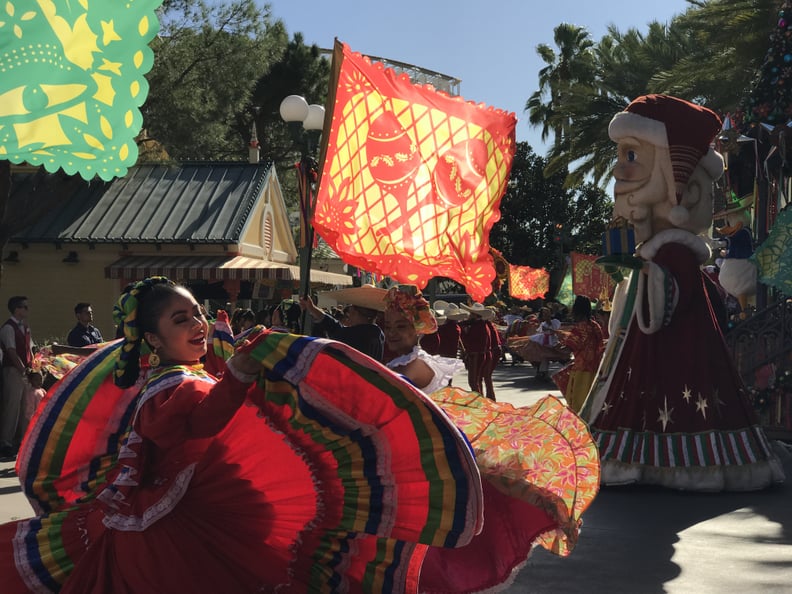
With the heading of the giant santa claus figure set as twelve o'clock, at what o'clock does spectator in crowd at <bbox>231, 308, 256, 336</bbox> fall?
The spectator in crowd is roughly at 1 o'clock from the giant santa claus figure.

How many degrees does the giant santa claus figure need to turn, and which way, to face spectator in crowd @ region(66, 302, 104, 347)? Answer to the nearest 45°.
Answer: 0° — it already faces them

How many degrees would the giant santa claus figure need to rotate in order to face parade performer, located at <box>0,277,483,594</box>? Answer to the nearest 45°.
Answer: approximately 90° to its left

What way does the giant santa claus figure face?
to the viewer's left

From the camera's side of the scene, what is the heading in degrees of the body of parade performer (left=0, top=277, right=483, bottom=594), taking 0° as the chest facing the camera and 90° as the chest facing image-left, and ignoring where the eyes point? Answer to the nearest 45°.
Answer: approximately 315°

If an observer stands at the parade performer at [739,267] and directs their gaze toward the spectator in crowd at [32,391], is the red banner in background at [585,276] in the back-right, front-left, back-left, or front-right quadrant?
back-right

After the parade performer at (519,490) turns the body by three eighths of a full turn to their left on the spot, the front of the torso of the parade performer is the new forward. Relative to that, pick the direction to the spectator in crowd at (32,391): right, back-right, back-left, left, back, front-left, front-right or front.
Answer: back-left

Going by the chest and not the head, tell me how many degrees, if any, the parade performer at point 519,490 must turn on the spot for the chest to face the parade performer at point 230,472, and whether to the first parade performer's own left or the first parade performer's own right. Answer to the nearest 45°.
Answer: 0° — they already face them

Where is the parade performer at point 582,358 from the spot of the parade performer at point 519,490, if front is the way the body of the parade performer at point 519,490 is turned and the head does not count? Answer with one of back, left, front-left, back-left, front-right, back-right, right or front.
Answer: back-right

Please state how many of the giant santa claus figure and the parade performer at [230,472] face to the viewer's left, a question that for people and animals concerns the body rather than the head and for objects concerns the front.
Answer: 1

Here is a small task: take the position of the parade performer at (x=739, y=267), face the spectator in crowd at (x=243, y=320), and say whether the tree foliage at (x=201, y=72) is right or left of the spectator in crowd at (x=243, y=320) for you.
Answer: right

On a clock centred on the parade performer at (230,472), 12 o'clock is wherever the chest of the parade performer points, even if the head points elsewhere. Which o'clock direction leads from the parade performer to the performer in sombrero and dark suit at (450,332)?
The performer in sombrero and dark suit is roughly at 8 o'clock from the parade performer.

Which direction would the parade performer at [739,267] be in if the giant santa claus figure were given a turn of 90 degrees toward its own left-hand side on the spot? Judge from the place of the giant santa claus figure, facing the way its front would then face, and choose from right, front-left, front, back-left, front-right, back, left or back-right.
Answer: back

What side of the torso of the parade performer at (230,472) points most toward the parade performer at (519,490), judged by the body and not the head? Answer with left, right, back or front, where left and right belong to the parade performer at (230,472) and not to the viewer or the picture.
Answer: left
